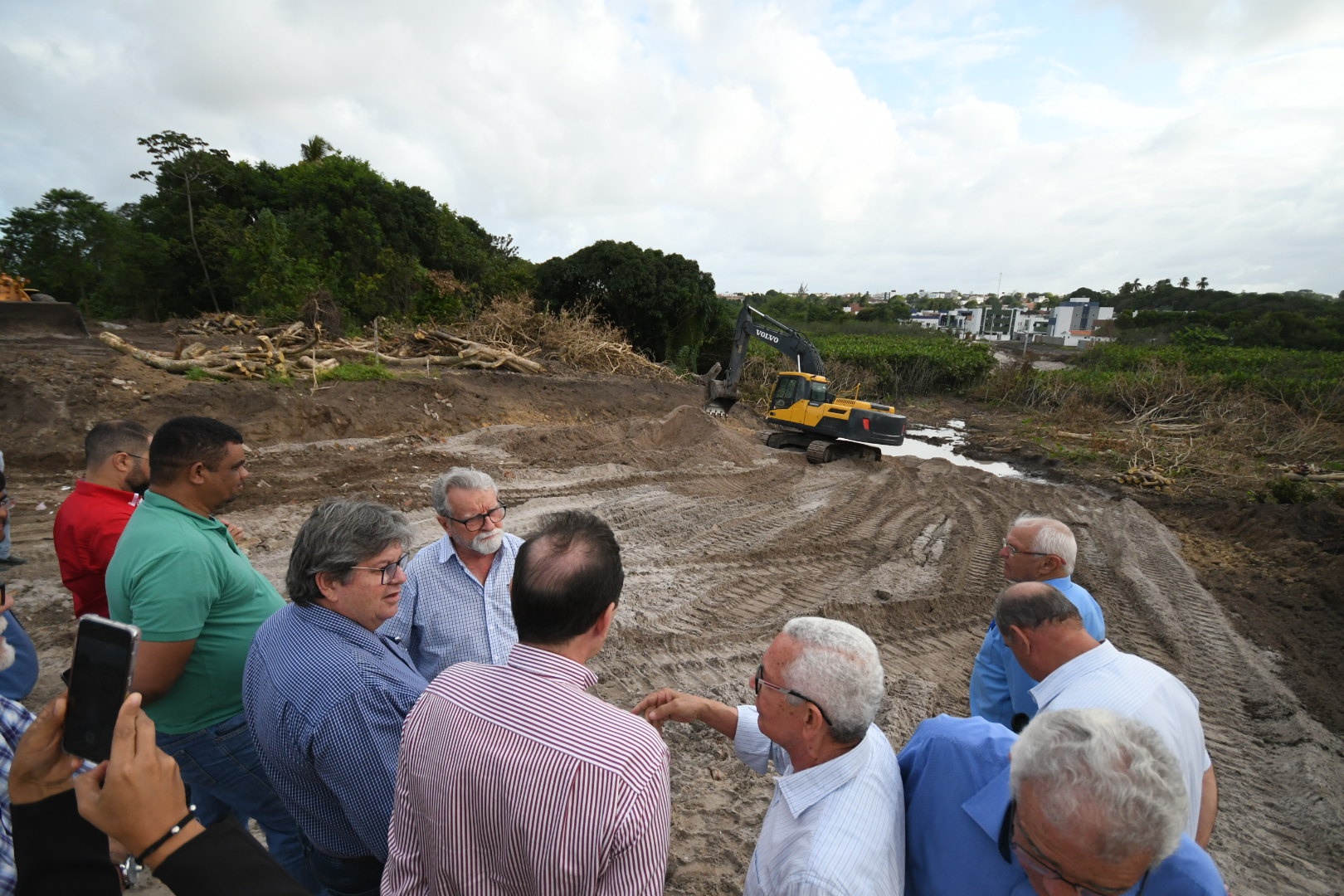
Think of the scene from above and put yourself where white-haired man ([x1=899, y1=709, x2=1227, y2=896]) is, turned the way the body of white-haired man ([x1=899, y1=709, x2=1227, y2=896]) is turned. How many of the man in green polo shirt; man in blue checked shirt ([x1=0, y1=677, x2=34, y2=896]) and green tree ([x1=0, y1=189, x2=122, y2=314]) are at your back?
0

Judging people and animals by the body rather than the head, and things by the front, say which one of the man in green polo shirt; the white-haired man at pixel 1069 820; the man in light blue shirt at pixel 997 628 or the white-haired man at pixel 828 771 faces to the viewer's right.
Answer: the man in green polo shirt

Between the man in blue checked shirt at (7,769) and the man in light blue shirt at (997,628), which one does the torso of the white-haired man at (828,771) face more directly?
the man in blue checked shirt

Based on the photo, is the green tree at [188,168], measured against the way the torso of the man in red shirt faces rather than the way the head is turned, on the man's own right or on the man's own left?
on the man's own left

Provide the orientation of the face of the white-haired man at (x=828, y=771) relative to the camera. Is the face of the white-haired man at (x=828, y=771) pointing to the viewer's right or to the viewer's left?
to the viewer's left

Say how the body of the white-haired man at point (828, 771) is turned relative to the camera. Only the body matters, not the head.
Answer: to the viewer's left

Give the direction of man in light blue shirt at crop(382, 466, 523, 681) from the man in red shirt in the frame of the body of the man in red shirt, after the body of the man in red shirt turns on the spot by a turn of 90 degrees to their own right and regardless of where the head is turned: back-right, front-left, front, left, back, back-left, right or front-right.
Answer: front-left

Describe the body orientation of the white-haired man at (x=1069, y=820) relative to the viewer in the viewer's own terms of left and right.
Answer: facing the viewer and to the left of the viewer

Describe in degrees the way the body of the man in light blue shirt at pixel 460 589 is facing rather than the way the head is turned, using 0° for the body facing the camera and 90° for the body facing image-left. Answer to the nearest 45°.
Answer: approximately 315°

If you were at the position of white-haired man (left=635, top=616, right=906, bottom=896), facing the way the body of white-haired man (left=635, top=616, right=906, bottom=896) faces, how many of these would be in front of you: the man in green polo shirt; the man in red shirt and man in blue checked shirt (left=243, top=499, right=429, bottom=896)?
3

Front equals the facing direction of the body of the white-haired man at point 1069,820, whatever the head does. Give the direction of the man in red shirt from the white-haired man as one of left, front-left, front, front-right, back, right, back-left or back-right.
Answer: front-right

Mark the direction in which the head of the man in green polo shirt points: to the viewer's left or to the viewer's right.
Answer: to the viewer's right

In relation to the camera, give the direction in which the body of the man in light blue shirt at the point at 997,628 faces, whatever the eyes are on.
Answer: to the viewer's left

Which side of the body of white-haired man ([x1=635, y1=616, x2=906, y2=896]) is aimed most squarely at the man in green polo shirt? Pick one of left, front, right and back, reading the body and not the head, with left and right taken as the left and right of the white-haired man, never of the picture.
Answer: front

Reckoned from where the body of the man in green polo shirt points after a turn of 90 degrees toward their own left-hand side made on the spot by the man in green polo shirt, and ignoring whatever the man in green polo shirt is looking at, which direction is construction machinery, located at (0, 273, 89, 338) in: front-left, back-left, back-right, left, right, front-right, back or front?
front

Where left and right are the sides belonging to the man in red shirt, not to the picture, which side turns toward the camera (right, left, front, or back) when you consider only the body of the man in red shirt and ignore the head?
right

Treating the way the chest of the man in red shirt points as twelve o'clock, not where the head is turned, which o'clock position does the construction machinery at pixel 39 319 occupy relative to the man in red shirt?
The construction machinery is roughly at 9 o'clock from the man in red shirt.

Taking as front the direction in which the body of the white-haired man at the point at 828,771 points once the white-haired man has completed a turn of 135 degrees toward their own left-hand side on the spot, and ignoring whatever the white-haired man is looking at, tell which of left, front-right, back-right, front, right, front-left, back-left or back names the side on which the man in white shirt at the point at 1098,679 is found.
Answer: left
